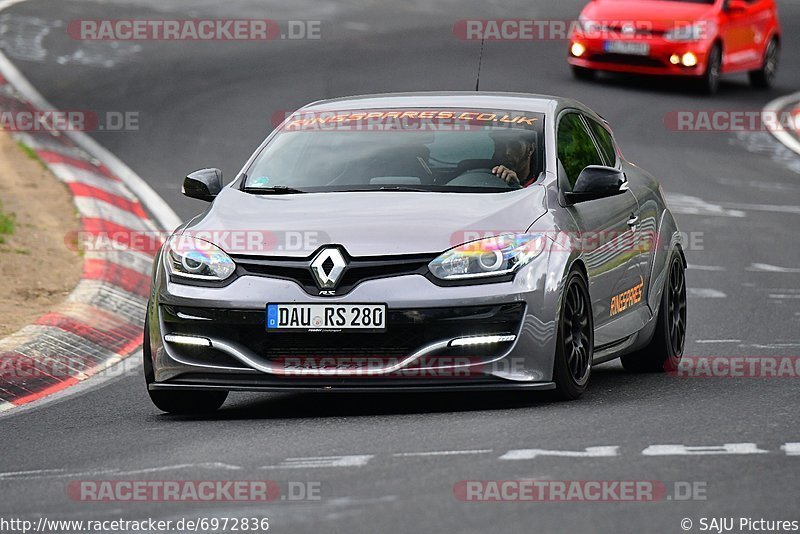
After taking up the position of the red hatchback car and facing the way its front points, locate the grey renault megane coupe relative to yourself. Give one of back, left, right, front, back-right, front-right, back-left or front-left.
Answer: front-left

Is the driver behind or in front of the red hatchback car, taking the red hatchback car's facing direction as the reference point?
in front

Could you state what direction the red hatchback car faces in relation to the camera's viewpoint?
facing the viewer and to the left of the viewer
